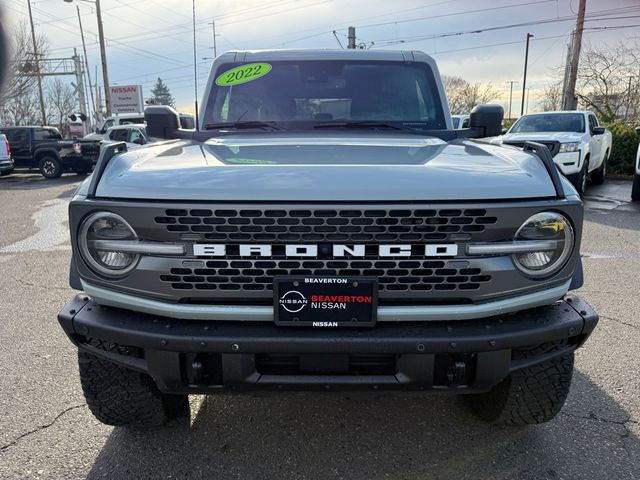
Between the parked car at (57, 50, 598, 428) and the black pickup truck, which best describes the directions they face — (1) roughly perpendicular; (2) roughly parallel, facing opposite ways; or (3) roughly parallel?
roughly perpendicular

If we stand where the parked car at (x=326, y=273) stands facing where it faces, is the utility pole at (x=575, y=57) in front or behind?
behind

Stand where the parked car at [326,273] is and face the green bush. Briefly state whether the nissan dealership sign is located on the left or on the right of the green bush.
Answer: left

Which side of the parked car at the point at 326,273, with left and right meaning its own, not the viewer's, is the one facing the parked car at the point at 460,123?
back

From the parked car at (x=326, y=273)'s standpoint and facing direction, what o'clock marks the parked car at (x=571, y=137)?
the parked car at (x=571, y=137) is roughly at 7 o'clock from the parked car at (x=326, y=273).

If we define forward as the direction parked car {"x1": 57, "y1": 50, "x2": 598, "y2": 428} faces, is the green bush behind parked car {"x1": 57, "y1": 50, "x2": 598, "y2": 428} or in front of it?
behind

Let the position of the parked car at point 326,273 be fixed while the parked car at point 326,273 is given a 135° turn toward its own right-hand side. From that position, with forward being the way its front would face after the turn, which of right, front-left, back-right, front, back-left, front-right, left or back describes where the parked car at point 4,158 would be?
front

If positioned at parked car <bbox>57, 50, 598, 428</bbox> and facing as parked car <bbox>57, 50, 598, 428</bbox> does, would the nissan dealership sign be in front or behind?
behind
